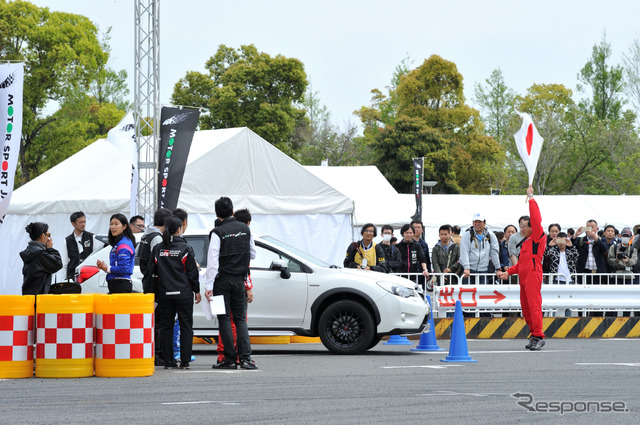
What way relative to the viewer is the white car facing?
to the viewer's right

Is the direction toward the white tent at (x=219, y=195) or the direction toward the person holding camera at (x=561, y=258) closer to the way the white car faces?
the person holding camera

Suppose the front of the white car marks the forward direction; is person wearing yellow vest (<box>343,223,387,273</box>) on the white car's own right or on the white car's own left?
on the white car's own left

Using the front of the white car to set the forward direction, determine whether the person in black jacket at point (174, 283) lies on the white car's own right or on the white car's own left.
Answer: on the white car's own right

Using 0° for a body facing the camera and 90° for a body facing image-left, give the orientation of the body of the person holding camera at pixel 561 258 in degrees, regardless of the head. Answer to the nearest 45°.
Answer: approximately 0°

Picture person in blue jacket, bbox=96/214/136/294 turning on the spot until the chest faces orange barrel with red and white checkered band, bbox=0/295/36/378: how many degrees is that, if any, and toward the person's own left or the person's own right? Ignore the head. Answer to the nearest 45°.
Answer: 0° — they already face it

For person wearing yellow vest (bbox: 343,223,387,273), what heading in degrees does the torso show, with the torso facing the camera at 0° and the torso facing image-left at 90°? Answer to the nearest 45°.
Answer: approximately 0°

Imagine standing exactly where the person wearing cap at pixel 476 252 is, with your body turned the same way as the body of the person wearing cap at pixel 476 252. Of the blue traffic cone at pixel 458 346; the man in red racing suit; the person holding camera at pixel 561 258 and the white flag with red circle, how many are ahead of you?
3

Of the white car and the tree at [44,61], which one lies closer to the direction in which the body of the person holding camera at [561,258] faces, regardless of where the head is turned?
the white car

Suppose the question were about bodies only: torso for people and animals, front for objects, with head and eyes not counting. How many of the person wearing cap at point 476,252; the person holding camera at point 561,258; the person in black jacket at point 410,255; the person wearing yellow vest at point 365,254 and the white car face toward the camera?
4
